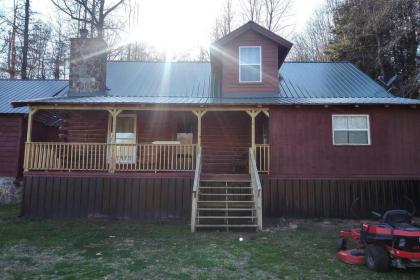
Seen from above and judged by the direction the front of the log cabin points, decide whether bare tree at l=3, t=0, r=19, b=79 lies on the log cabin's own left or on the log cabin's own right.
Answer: on the log cabin's own right

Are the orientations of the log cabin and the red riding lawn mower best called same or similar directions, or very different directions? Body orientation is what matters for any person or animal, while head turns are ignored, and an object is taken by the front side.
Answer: very different directions

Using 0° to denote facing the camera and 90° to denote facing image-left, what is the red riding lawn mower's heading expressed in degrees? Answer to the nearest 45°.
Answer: approximately 135°

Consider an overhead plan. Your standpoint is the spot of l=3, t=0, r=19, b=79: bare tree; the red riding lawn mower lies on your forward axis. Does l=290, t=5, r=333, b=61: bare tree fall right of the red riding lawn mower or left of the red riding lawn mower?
left

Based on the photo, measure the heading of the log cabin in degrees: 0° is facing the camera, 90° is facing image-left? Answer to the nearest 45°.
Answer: approximately 0°

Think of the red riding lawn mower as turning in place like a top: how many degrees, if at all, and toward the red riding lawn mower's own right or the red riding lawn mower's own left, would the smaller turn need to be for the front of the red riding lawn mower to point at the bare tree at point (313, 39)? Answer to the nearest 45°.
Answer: approximately 45° to the red riding lawn mower's own right

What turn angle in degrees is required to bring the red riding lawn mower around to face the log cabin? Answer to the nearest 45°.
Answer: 0° — it already faces it

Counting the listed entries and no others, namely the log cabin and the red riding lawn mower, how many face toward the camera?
1
